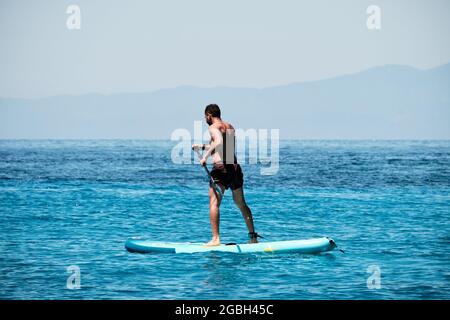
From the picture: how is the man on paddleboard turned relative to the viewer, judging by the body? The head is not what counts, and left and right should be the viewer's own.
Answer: facing away from the viewer and to the left of the viewer
